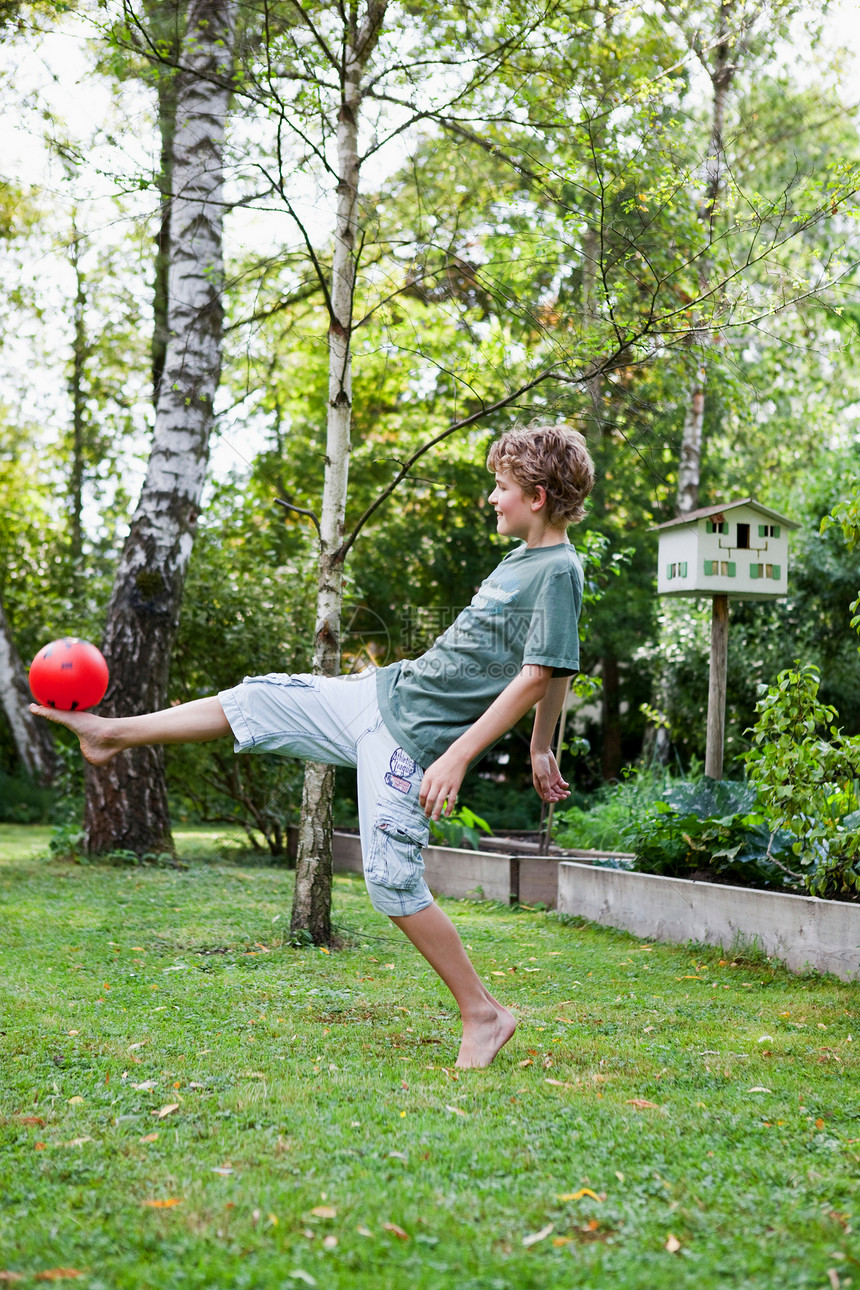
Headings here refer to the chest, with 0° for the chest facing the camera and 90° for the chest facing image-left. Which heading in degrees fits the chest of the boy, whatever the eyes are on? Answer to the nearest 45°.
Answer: approximately 90°

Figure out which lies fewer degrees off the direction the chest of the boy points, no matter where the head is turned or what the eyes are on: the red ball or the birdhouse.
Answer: the red ball

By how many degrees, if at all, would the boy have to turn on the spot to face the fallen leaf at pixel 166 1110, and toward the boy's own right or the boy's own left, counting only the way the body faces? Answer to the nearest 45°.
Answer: approximately 45° to the boy's own left

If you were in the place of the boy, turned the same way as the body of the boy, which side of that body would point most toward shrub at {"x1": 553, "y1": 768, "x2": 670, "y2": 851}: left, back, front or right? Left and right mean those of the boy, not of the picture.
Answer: right

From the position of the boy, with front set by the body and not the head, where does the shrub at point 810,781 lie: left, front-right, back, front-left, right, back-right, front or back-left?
back-right

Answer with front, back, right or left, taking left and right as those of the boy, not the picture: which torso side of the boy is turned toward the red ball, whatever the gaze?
front

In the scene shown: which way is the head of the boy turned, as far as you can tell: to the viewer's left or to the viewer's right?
to the viewer's left

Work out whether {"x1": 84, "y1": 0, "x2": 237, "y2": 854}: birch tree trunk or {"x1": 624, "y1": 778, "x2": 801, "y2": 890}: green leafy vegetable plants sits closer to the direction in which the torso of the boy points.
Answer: the birch tree trunk

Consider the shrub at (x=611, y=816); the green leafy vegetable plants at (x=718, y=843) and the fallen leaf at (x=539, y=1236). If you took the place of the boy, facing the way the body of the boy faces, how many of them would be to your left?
1

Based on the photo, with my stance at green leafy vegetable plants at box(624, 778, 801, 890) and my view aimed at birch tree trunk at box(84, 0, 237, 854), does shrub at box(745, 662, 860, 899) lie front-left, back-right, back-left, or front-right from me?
back-left

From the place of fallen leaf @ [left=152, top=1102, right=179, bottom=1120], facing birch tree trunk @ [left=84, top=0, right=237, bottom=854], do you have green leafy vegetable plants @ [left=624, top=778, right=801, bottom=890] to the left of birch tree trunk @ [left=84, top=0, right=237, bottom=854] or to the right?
right

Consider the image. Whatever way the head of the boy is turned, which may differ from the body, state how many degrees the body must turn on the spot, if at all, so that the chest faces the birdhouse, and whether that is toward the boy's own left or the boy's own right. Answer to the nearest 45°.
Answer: approximately 135° to the boy's own right

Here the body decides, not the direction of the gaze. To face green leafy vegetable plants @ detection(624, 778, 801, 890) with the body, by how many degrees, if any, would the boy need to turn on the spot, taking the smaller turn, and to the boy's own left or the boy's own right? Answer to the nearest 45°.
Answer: approximately 135° to the boy's own right

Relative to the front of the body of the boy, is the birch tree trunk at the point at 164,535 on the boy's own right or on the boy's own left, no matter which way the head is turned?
on the boy's own right

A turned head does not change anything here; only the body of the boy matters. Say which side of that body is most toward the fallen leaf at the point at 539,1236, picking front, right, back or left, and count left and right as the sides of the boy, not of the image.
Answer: left
